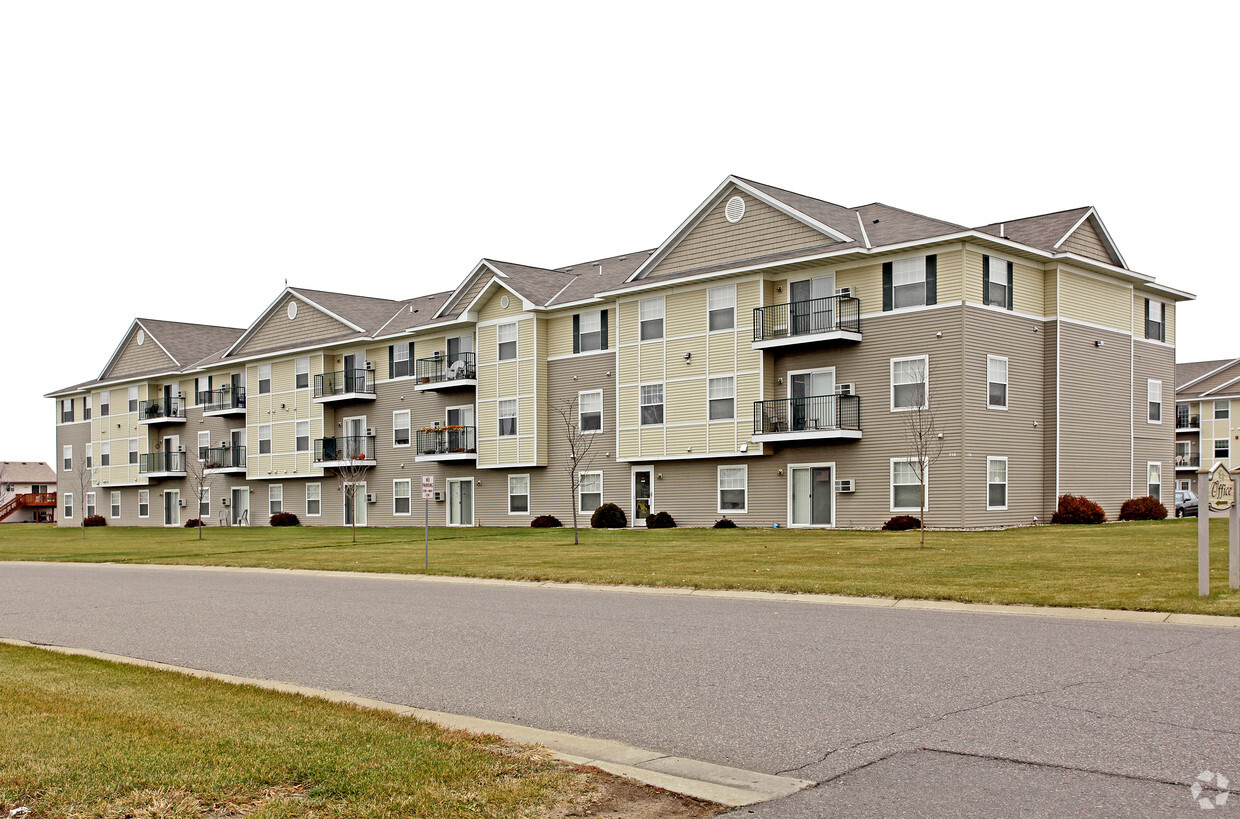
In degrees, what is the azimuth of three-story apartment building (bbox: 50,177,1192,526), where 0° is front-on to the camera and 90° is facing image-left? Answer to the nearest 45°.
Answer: approximately 45°

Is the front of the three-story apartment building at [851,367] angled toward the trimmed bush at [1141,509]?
no

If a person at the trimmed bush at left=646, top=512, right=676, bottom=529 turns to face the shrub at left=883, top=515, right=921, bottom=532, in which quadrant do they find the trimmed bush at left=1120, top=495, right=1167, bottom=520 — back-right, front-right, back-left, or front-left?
front-left

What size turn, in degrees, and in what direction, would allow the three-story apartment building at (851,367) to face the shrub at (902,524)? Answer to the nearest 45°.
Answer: approximately 45° to its left

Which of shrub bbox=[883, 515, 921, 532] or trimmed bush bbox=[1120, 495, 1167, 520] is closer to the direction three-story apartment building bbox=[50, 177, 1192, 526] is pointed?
the shrub
